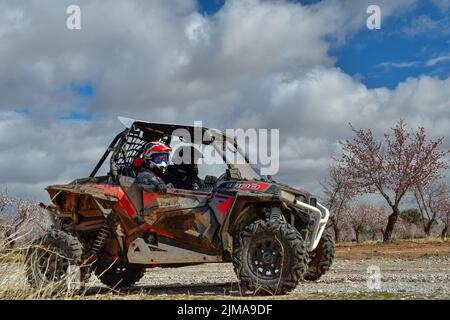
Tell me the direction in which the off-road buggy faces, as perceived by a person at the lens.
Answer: facing the viewer and to the right of the viewer

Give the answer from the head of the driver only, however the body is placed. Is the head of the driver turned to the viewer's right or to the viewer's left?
to the viewer's right
